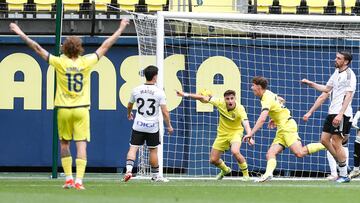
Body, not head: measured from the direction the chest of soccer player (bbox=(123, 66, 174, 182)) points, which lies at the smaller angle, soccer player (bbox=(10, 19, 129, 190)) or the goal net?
the goal net

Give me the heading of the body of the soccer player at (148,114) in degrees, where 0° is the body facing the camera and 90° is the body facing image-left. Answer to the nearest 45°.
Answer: approximately 180°

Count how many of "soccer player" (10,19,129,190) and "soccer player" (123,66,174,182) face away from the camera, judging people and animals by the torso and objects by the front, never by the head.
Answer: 2

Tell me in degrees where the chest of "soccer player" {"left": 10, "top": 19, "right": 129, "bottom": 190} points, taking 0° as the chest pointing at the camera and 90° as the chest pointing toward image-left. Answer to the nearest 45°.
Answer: approximately 180°

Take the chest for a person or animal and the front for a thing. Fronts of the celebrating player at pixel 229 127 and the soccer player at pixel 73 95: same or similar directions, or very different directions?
very different directions

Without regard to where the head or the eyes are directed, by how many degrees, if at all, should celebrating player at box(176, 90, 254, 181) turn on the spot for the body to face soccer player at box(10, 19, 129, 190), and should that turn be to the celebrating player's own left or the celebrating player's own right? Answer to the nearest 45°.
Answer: approximately 45° to the celebrating player's own right

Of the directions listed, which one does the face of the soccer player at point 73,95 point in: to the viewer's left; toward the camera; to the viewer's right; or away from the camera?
away from the camera

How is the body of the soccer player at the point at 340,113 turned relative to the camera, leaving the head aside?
to the viewer's left
